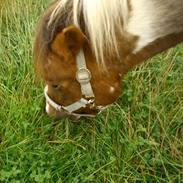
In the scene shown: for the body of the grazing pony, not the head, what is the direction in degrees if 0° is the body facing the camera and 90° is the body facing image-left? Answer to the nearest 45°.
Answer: approximately 90°
